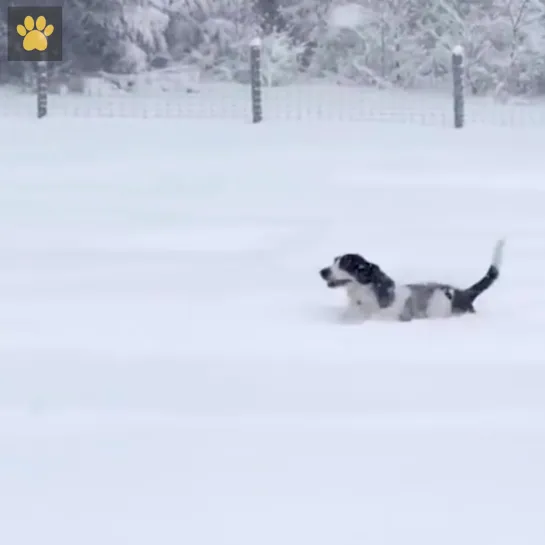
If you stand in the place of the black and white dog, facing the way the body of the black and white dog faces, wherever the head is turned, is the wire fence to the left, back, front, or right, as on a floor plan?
right

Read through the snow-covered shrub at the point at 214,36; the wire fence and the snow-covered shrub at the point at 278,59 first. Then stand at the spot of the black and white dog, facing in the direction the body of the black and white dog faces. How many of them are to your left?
0

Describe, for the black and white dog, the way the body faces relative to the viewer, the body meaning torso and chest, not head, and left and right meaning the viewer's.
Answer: facing to the left of the viewer

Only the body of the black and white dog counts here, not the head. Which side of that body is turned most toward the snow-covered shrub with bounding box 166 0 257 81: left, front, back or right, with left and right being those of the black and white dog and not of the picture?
right

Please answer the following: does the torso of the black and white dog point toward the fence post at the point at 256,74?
no

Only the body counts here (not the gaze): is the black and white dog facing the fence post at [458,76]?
no

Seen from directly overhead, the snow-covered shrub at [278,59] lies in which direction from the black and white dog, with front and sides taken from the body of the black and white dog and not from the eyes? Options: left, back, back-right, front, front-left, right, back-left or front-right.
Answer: right

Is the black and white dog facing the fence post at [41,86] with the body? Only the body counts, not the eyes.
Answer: no
